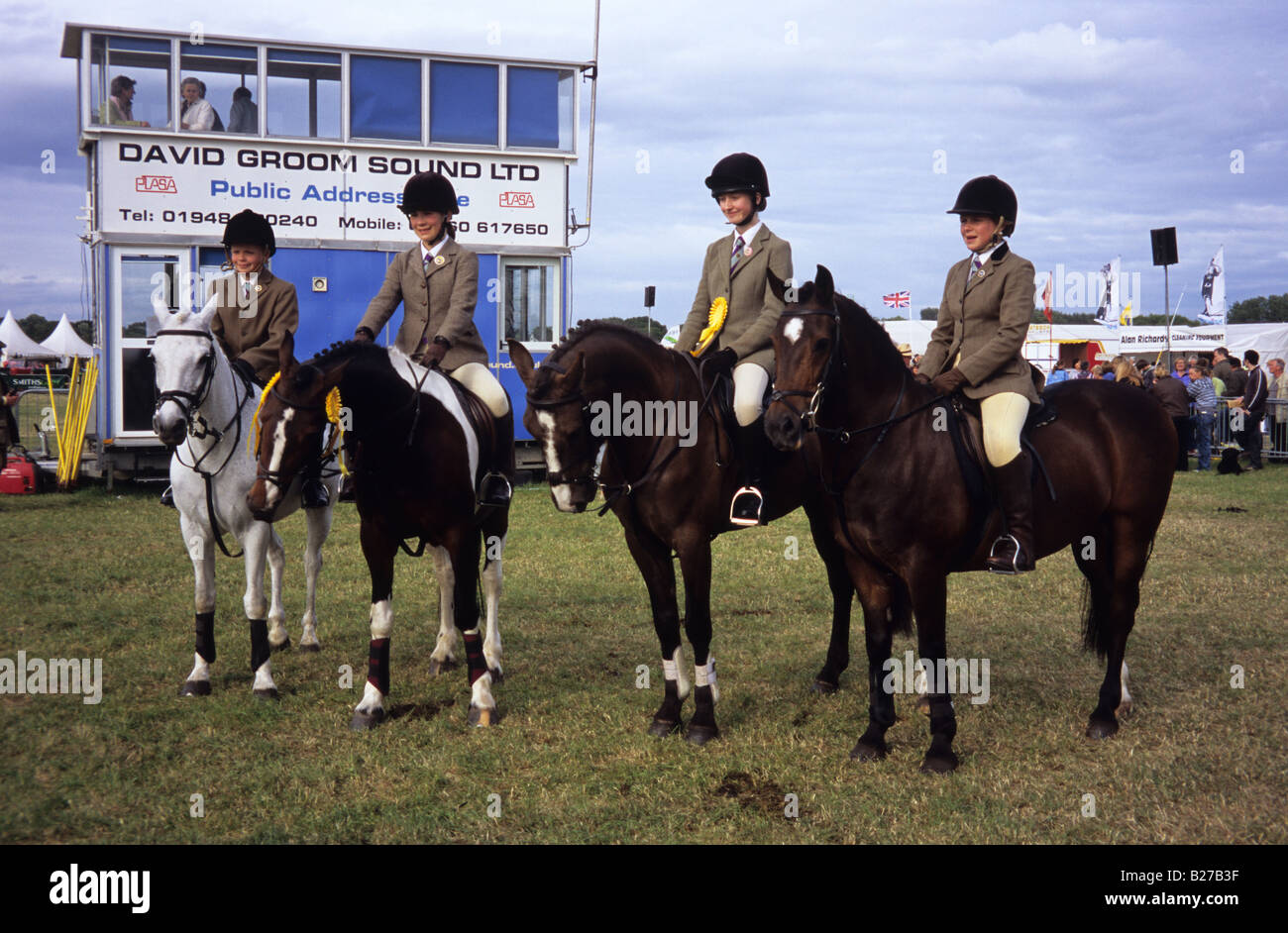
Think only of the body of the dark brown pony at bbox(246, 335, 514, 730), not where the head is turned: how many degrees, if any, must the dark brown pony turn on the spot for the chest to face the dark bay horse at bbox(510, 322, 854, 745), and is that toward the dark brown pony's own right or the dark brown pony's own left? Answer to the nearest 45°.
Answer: approximately 135° to the dark brown pony's own left

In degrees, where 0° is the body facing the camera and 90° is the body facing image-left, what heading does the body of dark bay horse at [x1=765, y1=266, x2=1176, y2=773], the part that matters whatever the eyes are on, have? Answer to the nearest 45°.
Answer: approximately 45°

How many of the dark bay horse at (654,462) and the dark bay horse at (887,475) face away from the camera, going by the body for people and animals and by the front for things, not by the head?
0

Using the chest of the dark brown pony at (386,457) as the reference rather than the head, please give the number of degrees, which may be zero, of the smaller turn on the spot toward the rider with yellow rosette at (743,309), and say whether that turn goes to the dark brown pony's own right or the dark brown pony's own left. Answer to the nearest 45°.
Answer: approximately 135° to the dark brown pony's own left

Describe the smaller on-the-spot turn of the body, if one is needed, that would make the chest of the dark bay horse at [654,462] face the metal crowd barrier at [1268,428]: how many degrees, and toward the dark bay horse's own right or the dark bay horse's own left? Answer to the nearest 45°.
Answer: approximately 180°

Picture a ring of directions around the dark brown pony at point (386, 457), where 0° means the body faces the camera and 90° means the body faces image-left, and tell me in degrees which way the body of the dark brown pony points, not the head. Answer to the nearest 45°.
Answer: approximately 45°

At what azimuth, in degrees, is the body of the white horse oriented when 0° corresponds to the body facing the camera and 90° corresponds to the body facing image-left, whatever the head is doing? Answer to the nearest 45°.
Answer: approximately 45°

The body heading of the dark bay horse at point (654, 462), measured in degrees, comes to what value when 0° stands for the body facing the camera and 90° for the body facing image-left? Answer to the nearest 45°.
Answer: approximately 45°

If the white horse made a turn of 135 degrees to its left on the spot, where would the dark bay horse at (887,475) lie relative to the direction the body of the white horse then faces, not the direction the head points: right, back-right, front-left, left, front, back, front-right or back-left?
front-right

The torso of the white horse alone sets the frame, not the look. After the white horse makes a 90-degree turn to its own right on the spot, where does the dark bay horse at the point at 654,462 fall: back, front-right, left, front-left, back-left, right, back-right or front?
back

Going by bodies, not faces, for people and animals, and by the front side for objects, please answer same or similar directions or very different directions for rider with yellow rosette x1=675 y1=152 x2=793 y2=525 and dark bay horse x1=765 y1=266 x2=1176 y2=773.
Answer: same or similar directions

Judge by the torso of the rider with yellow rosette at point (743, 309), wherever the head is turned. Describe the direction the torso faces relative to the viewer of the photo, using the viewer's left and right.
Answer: facing the viewer and to the left of the viewer
